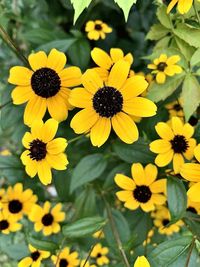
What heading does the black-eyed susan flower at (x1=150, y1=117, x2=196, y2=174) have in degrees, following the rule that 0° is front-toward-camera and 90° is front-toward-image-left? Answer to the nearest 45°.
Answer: approximately 315°

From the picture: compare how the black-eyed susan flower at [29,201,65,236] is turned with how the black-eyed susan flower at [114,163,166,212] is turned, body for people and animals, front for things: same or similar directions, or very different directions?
same or similar directions

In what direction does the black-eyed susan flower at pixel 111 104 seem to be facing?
toward the camera

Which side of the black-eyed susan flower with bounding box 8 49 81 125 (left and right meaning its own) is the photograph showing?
front
